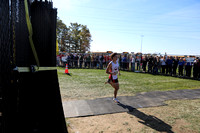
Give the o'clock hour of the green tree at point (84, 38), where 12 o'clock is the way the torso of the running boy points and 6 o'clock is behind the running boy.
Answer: The green tree is roughly at 7 o'clock from the running boy.

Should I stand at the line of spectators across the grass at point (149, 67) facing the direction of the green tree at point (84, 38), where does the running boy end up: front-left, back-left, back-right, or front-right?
back-left

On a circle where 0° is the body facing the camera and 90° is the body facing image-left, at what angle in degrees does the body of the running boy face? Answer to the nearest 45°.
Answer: approximately 315°

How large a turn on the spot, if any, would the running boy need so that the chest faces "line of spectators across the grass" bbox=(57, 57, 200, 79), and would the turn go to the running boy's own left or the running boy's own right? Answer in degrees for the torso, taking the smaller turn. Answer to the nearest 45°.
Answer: approximately 135° to the running boy's own left

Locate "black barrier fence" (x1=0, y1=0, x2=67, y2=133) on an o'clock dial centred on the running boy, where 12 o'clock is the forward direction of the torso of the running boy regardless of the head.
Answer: The black barrier fence is roughly at 2 o'clock from the running boy.
